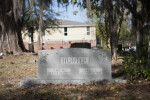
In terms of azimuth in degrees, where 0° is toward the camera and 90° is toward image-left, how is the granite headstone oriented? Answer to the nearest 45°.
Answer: approximately 0°
